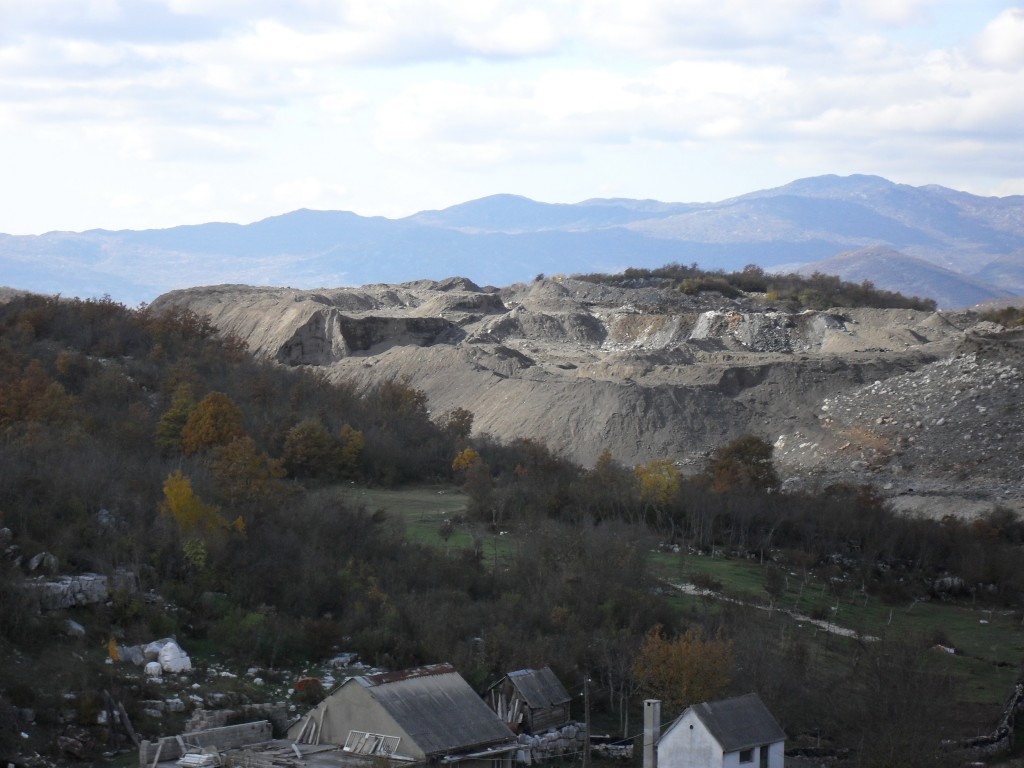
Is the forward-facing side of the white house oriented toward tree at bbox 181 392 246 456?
no

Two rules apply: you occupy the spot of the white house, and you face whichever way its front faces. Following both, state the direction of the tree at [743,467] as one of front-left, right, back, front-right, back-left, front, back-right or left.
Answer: back-left

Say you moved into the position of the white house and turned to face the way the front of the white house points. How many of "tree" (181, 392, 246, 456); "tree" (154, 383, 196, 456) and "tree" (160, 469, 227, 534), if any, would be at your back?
3

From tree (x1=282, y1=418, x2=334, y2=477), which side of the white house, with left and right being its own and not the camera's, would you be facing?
back

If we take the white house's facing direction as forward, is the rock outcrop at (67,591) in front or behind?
behind

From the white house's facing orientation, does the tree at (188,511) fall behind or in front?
behind

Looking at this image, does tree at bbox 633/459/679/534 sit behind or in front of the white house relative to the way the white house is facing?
behind

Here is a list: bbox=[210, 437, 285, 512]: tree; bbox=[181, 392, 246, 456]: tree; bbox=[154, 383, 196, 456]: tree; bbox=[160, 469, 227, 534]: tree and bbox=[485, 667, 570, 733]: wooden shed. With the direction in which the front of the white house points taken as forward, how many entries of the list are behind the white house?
5

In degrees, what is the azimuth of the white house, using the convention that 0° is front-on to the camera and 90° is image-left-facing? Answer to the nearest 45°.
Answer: approximately 315°

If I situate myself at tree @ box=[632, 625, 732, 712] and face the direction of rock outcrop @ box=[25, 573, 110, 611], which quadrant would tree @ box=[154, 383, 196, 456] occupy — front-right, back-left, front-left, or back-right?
front-right

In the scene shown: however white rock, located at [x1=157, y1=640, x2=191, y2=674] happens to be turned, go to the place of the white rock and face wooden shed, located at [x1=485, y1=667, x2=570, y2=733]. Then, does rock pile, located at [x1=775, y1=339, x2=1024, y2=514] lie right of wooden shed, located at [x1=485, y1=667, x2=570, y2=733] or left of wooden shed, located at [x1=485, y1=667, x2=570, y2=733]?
left

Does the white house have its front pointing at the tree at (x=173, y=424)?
no

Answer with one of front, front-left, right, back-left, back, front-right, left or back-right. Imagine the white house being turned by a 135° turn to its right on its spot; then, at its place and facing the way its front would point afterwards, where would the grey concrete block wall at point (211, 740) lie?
front

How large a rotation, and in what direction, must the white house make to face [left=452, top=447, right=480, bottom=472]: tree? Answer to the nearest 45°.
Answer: approximately 135° to its left

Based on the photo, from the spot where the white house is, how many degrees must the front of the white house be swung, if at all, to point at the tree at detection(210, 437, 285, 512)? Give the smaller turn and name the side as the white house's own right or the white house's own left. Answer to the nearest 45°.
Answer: approximately 180°

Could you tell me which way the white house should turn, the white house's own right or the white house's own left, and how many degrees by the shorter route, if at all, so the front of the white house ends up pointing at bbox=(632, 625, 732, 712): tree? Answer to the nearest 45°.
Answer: approximately 135° to the white house's own left

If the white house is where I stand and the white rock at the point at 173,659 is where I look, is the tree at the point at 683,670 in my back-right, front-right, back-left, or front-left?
front-right

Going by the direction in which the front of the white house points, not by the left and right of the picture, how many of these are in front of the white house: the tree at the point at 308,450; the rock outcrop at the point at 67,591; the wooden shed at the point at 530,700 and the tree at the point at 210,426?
0
